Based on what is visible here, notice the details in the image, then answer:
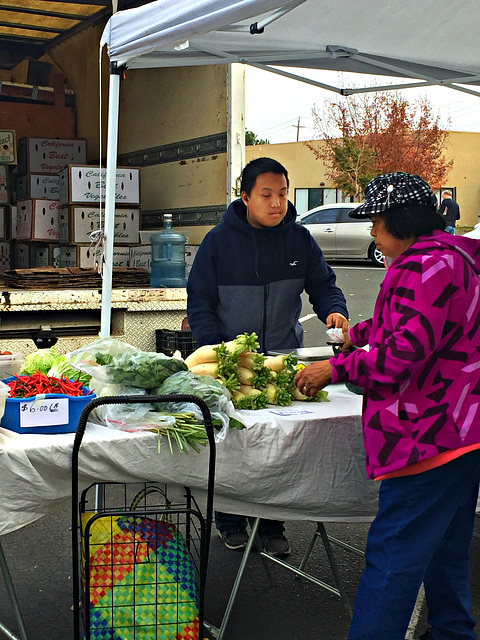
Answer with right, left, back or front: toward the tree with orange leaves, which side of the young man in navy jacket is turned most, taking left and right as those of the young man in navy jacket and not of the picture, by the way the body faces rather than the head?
back

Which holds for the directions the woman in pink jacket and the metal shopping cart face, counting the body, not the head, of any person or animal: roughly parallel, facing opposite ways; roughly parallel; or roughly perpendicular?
roughly perpendicular

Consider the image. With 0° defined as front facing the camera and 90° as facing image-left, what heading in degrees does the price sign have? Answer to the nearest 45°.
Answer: approximately 0°

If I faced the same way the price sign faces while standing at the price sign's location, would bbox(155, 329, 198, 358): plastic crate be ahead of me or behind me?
behind

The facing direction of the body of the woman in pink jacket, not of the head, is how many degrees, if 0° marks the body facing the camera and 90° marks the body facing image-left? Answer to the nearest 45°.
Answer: approximately 90°

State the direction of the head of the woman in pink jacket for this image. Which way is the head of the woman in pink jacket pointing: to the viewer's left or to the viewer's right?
to the viewer's left

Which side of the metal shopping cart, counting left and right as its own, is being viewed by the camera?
back
